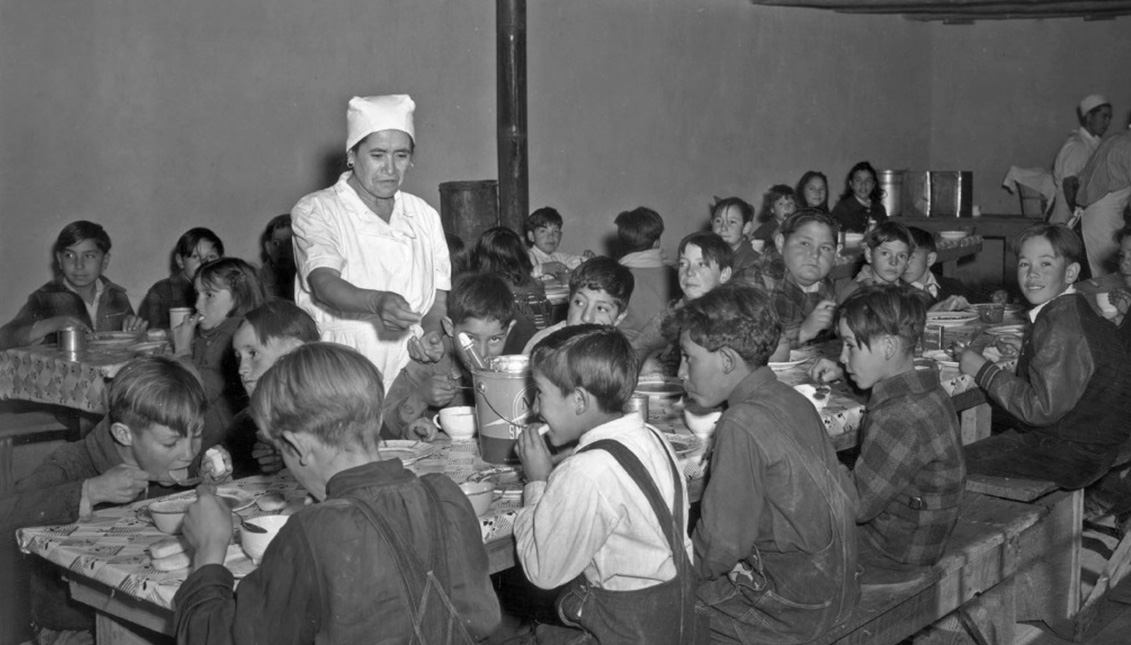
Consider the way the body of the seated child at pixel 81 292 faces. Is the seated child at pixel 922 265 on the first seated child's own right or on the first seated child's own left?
on the first seated child's own left

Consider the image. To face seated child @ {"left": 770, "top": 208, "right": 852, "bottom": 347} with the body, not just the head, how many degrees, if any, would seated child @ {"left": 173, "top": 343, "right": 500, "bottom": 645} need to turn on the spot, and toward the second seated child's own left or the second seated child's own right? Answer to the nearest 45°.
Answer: approximately 90° to the second seated child's own right

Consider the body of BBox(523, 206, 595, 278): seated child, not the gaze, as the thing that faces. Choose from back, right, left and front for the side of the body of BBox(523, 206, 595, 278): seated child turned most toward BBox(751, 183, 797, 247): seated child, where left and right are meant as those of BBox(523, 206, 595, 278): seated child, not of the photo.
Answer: left

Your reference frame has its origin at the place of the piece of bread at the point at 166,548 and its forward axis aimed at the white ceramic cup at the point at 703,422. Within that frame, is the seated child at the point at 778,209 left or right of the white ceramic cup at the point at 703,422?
left

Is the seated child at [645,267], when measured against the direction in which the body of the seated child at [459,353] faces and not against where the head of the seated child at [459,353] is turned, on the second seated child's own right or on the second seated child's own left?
on the second seated child's own left

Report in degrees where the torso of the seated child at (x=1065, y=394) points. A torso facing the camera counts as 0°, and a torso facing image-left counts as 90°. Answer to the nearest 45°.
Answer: approximately 90°

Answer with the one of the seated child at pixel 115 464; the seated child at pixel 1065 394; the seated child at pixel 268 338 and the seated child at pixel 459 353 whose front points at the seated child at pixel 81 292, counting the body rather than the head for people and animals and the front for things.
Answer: the seated child at pixel 1065 394

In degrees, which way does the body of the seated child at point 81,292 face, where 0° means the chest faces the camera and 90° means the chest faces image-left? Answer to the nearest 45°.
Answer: approximately 0°
